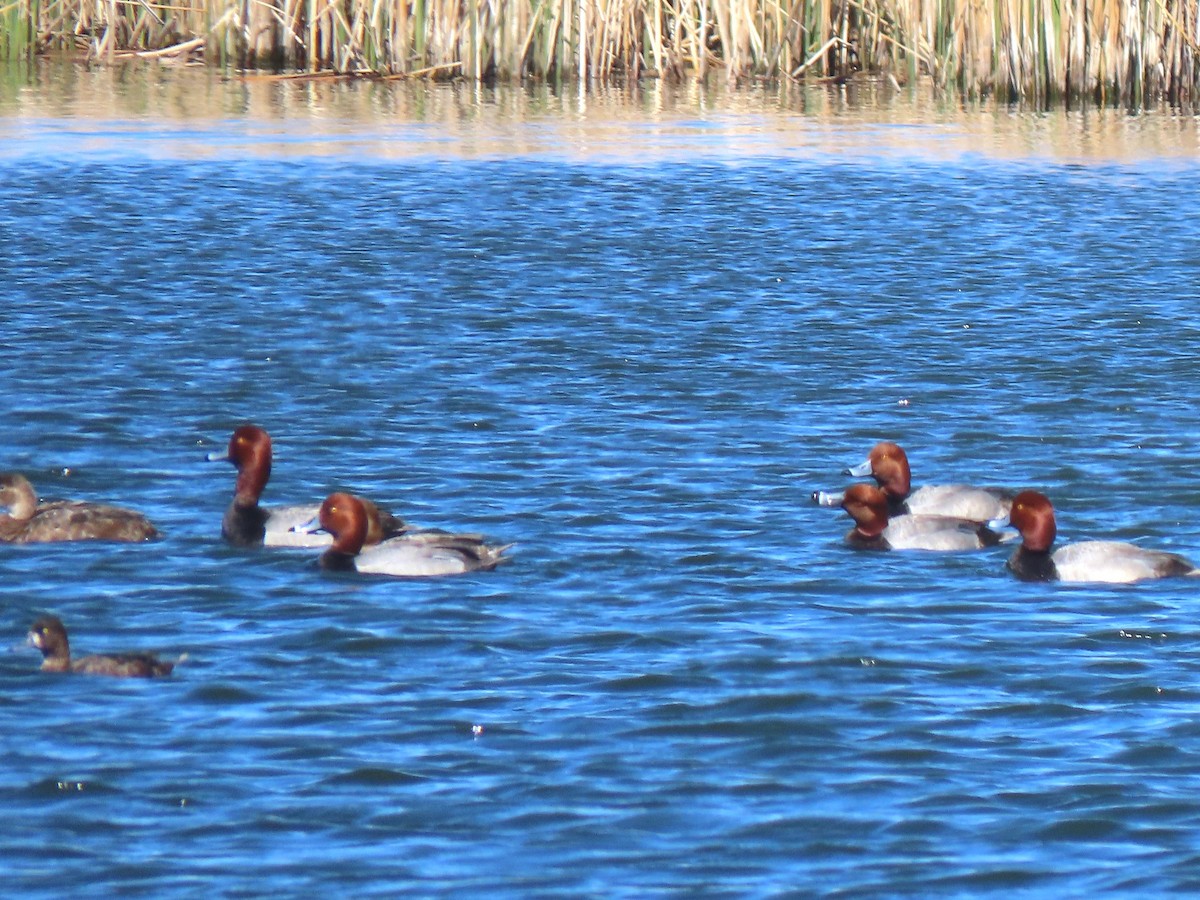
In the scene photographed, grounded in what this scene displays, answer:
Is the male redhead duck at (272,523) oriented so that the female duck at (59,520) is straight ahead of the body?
yes

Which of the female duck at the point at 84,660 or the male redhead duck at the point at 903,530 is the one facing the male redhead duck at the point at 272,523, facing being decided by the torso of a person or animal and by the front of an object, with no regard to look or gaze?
the male redhead duck at the point at 903,530

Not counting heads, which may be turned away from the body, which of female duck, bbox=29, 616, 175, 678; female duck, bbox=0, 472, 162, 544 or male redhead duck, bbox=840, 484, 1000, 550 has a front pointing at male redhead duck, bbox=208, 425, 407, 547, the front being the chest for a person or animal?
male redhead duck, bbox=840, 484, 1000, 550

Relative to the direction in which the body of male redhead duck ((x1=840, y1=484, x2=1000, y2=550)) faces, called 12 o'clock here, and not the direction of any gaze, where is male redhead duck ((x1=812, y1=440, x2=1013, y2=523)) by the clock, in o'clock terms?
male redhead duck ((x1=812, y1=440, x2=1013, y2=523)) is roughly at 3 o'clock from male redhead duck ((x1=840, y1=484, x2=1000, y2=550)).

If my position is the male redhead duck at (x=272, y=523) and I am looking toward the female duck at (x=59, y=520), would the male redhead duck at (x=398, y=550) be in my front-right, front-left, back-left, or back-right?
back-left

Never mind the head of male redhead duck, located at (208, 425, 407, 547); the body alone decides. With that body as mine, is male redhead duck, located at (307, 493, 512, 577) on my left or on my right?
on my left

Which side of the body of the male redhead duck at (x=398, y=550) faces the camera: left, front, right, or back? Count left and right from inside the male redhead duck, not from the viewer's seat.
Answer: left

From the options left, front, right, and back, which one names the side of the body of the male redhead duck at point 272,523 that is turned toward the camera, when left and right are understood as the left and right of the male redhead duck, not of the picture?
left

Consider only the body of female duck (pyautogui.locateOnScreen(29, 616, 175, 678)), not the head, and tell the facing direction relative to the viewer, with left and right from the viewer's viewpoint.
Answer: facing to the left of the viewer

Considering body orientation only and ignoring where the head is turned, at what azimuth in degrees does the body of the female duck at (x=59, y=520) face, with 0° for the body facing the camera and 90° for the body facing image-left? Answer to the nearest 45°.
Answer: approximately 90°

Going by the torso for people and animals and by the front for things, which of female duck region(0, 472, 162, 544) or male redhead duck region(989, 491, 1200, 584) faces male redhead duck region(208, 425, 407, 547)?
male redhead duck region(989, 491, 1200, 584)
